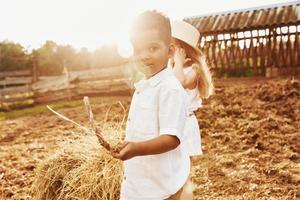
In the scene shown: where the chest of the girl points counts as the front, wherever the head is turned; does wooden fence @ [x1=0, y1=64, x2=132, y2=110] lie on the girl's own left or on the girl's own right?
on the girl's own right

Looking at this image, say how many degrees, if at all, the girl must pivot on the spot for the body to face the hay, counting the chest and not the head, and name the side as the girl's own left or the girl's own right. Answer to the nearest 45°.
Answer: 0° — they already face it

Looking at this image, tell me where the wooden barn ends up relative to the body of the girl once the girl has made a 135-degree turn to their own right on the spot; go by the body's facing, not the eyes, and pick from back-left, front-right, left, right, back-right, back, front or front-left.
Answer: front-left

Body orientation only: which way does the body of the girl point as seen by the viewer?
to the viewer's left
